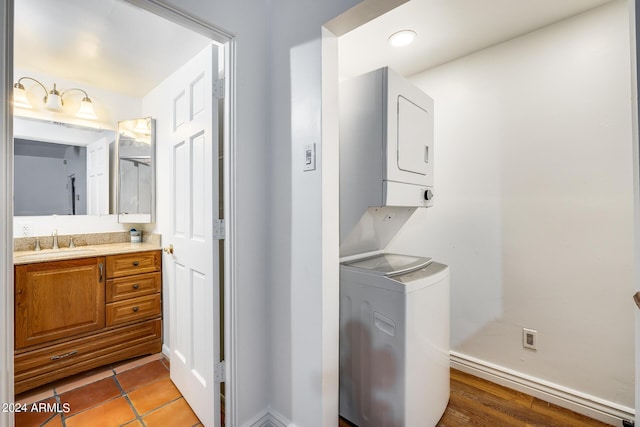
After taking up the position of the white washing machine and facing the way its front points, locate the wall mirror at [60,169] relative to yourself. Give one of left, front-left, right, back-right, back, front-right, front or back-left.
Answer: back-right

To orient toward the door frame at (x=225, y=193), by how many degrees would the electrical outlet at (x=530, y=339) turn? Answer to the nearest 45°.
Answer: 0° — it already faces it

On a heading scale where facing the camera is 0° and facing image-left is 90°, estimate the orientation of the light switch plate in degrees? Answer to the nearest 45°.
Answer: approximately 45°

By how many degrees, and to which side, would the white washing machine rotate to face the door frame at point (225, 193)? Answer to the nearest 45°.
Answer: approximately 90° to its right

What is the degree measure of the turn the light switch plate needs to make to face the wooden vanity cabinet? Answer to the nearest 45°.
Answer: approximately 90° to its right

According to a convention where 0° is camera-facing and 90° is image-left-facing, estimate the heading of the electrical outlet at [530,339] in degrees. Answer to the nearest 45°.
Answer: approximately 45°

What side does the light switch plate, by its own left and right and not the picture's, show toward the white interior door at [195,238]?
right

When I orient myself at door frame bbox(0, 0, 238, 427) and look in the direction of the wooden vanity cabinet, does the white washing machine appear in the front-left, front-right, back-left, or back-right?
back-right
